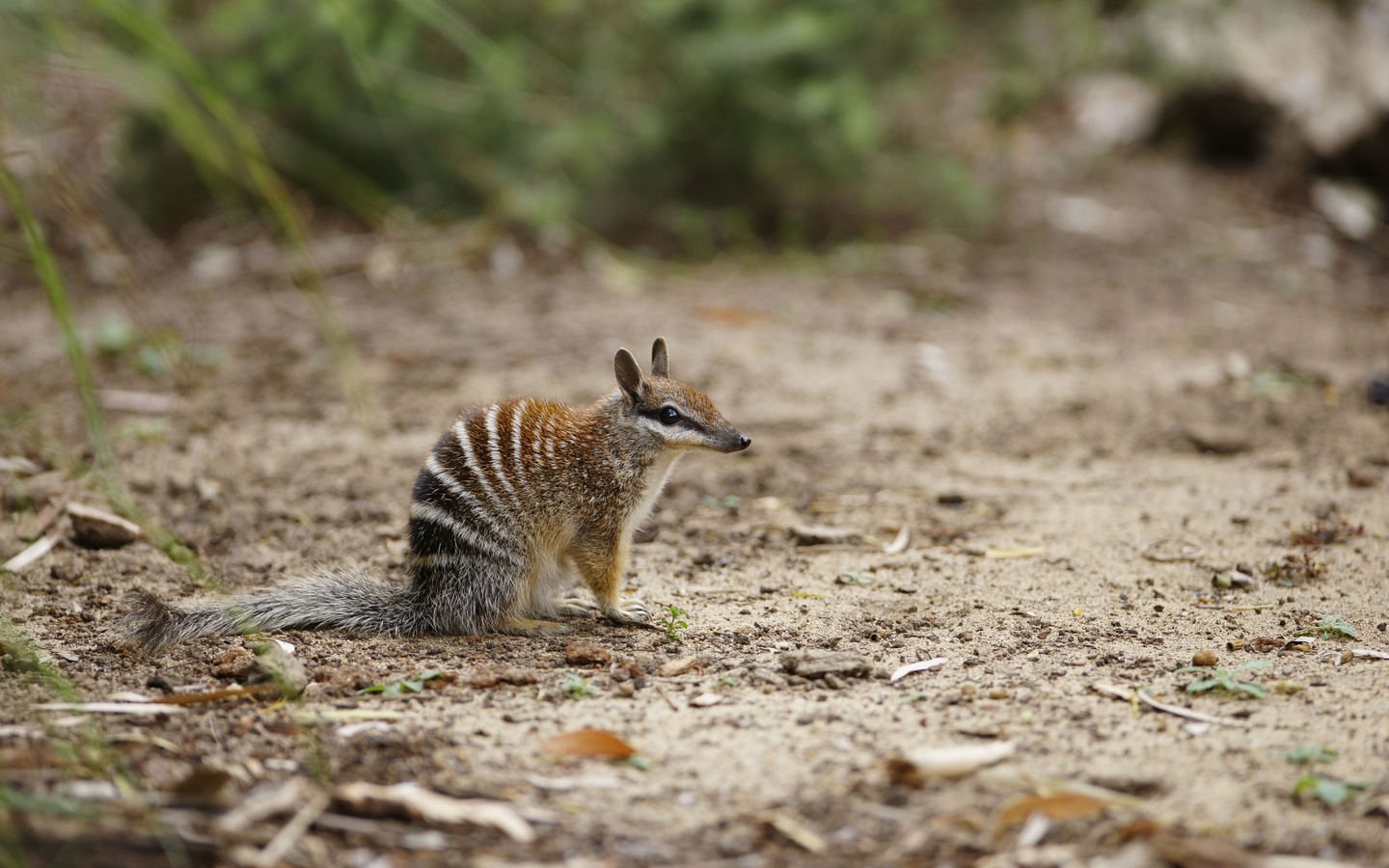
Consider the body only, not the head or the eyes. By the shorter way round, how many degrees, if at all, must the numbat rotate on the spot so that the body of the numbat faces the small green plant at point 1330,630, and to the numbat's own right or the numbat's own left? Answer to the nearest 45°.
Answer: approximately 45° to the numbat's own right

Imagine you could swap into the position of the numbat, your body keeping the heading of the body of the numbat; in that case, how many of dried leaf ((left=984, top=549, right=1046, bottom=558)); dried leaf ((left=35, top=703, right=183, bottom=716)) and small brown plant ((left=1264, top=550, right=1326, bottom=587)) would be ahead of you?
2

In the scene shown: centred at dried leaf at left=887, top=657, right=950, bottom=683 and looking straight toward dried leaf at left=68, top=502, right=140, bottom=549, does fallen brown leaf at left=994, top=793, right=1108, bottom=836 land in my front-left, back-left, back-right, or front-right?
back-left

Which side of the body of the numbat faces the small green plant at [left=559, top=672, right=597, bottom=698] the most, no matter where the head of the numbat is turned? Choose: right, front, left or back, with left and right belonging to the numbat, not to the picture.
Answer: right

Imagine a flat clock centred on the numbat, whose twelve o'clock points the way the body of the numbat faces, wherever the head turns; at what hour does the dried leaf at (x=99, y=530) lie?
The dried leaf is roughly at 7 o'clock from the numbat.

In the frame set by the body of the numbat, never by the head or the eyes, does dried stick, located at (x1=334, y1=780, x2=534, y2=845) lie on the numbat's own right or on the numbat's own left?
on the numbat's own right

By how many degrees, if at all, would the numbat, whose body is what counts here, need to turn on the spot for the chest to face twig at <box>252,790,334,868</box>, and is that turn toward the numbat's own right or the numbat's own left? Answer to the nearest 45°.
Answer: approximately 90° to the numbat's own right

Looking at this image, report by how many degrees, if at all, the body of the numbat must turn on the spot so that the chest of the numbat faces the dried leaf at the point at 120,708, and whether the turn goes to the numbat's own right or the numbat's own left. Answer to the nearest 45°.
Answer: approximately 135° to the numbat's own right

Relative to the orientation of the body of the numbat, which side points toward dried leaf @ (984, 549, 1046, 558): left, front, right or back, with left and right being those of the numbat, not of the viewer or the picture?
front

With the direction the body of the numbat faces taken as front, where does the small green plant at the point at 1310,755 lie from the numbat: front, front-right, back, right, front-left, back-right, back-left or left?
front-right

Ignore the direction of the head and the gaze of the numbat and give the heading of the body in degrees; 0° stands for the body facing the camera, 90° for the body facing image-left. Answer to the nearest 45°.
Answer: approximately 270°

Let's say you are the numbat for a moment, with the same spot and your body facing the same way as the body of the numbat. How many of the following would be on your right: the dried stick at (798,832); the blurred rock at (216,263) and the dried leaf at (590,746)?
2
